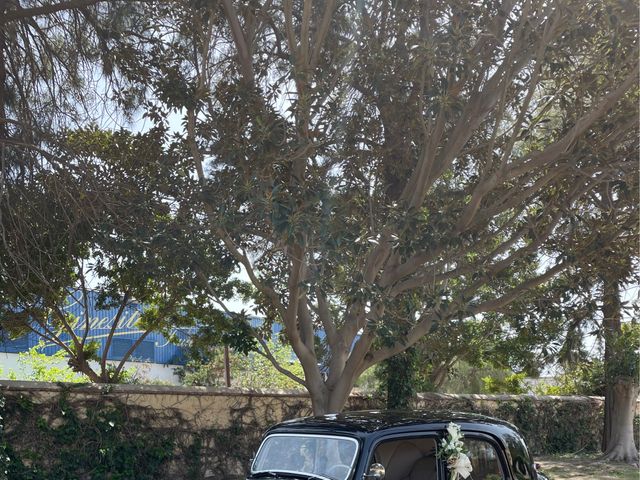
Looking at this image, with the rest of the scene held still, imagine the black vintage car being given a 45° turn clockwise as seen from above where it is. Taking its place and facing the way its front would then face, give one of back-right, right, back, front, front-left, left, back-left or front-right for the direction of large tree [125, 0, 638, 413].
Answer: right

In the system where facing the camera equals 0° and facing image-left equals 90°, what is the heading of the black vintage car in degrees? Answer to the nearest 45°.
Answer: approximately 45°

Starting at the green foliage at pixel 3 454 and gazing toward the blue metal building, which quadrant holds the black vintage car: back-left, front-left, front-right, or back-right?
back-right

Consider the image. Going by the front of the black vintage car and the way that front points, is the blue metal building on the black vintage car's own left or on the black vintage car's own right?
on the black vintage car's own right

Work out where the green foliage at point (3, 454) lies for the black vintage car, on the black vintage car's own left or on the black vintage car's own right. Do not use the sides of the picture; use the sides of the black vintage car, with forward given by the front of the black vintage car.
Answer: on the black vintage car's own right

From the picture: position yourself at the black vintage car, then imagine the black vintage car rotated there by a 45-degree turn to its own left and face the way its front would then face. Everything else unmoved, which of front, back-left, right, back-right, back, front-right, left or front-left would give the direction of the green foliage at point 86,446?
back-right

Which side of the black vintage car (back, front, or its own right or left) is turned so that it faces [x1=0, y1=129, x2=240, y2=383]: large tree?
right
